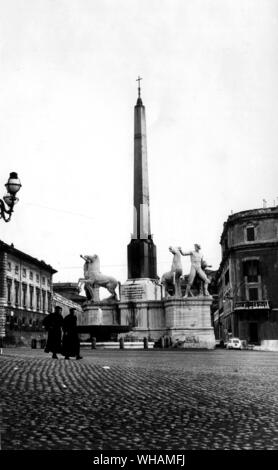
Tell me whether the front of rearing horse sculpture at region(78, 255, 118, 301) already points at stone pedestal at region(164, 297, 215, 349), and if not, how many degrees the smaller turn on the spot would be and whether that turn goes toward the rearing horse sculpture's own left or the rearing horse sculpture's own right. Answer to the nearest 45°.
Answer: approximately 135° to the rearing horse sculpture's own left

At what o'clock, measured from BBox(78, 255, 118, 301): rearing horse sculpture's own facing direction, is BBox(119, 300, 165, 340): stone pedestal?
The stone pedestal is roughly at 7 o'clock from the rearing horse sculpture.

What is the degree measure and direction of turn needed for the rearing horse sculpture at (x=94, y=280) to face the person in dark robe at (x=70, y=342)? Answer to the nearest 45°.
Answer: approximately 90° to its left

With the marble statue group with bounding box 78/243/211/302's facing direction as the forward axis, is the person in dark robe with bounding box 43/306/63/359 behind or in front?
in front

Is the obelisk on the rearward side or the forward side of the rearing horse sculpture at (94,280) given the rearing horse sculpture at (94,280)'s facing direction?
on the rearward side

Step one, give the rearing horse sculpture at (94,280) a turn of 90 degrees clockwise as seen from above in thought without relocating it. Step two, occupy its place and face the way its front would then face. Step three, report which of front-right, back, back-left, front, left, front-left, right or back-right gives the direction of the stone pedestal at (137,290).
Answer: back-right

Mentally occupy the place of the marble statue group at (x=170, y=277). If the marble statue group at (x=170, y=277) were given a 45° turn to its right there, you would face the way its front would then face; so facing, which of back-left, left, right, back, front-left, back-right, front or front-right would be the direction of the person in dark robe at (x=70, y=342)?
front-left

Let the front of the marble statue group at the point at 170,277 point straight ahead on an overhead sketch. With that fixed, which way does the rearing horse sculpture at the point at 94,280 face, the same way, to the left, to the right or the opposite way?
to the right

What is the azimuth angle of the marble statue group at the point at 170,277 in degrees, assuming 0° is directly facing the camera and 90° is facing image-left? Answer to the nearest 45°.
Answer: approximately 0°

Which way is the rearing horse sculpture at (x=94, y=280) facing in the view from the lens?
facing to the left of the viewer
